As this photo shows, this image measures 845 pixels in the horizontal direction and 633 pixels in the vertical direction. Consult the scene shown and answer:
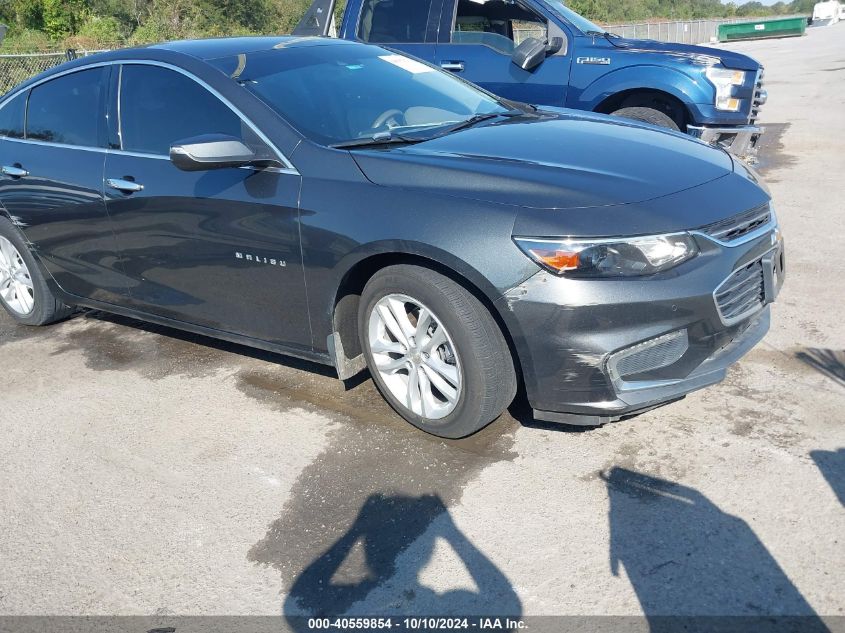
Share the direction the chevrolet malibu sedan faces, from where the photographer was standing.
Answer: facing the viewer and to the right of the viewer

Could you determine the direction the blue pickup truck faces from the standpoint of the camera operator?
facing to the right of the viewer

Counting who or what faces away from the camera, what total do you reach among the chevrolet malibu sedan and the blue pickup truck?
0

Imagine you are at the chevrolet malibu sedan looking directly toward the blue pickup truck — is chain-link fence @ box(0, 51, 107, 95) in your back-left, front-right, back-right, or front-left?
front-left

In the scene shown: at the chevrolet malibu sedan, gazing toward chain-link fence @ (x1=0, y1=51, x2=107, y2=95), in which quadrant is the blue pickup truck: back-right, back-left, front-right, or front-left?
front-right

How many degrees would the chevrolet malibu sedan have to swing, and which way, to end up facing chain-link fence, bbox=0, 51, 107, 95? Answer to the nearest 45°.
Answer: approximately 180°

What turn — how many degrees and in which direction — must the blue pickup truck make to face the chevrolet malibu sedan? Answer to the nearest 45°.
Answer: approximately 90° to its right

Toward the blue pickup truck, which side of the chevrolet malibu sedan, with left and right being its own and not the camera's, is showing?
left

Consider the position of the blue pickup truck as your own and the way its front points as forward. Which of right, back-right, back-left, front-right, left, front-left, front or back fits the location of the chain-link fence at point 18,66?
back-left
